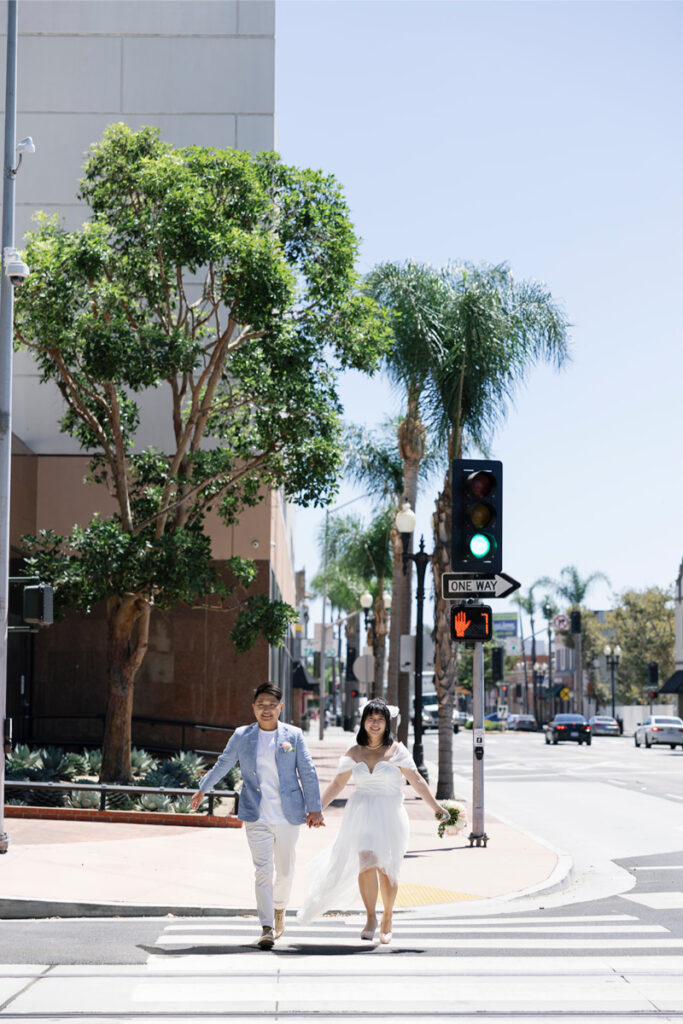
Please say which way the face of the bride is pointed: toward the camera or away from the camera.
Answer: toward the camera

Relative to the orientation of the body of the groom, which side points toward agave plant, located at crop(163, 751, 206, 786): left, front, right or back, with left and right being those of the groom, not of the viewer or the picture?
back

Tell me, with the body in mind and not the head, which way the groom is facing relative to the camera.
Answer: toward the camera

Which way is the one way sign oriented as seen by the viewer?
toward the camera

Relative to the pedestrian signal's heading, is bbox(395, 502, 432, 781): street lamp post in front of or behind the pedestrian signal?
behind

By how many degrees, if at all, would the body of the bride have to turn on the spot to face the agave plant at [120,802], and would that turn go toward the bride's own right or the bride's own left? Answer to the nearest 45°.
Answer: approximately 180°

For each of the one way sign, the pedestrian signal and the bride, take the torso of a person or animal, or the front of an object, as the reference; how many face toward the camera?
3

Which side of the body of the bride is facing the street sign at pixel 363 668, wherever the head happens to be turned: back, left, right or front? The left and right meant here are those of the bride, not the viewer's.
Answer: back
